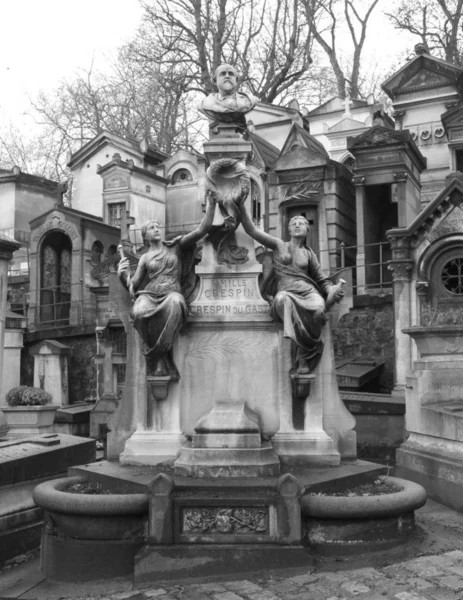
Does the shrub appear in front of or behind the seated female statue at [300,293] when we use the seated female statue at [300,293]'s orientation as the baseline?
behind

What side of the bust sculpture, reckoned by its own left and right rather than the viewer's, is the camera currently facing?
front

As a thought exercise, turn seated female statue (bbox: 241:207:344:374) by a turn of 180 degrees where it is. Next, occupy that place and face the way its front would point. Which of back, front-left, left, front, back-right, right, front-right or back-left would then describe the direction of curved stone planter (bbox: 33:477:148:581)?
back-left

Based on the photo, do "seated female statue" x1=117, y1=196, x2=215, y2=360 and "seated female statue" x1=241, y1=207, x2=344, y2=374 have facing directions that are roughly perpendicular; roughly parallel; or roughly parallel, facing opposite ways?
roughly parallel

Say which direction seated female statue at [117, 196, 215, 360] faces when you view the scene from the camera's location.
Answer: facing the viewer

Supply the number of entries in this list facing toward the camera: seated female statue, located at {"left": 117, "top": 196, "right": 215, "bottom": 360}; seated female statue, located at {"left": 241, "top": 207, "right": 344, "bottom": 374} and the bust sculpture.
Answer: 3

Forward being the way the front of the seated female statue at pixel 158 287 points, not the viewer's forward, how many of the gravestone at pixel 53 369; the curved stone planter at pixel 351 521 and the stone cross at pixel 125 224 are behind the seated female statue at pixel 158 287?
2

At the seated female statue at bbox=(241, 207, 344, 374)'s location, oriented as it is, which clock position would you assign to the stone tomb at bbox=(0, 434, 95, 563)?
The stone tomb is roughly at 3 o'clock from the seated female statue.

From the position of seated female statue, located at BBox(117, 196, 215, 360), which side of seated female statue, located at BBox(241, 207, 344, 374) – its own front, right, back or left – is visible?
right

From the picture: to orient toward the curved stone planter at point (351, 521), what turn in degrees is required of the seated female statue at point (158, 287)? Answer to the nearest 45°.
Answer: approximately 45° to its left
